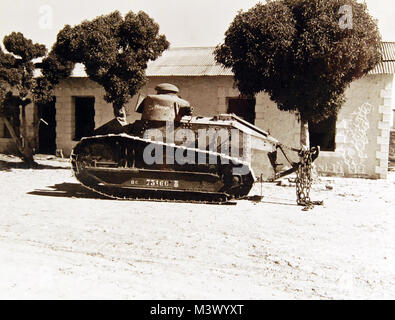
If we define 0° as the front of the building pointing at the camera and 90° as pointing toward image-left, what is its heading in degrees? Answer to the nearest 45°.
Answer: approximately 0°

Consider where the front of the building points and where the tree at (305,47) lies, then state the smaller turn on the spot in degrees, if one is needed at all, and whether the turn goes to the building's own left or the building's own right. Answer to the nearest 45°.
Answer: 0° — it already faces it

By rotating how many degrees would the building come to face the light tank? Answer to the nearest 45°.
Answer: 0° — it already faces it
